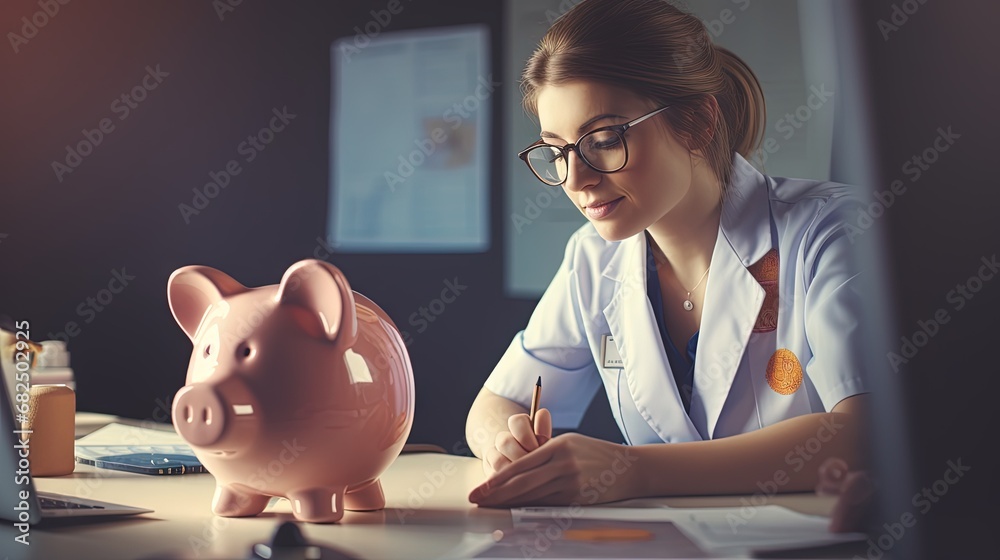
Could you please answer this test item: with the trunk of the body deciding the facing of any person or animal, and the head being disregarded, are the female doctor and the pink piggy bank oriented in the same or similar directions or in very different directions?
same or similar directions

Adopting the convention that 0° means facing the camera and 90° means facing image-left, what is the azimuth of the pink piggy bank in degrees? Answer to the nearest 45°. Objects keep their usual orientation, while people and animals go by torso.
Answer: approximately 45°

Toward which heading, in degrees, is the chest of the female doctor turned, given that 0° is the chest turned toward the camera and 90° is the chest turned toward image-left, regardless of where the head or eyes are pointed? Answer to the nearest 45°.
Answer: approximately 45°

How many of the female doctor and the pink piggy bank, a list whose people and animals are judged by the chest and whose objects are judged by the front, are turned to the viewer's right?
0

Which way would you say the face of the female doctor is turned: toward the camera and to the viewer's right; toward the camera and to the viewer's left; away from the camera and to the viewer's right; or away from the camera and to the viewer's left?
toward the camera and to the viewer's left

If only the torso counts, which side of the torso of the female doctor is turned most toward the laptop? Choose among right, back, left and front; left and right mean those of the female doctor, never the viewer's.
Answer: front

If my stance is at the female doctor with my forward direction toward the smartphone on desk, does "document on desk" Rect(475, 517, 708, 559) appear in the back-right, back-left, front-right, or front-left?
front-left
